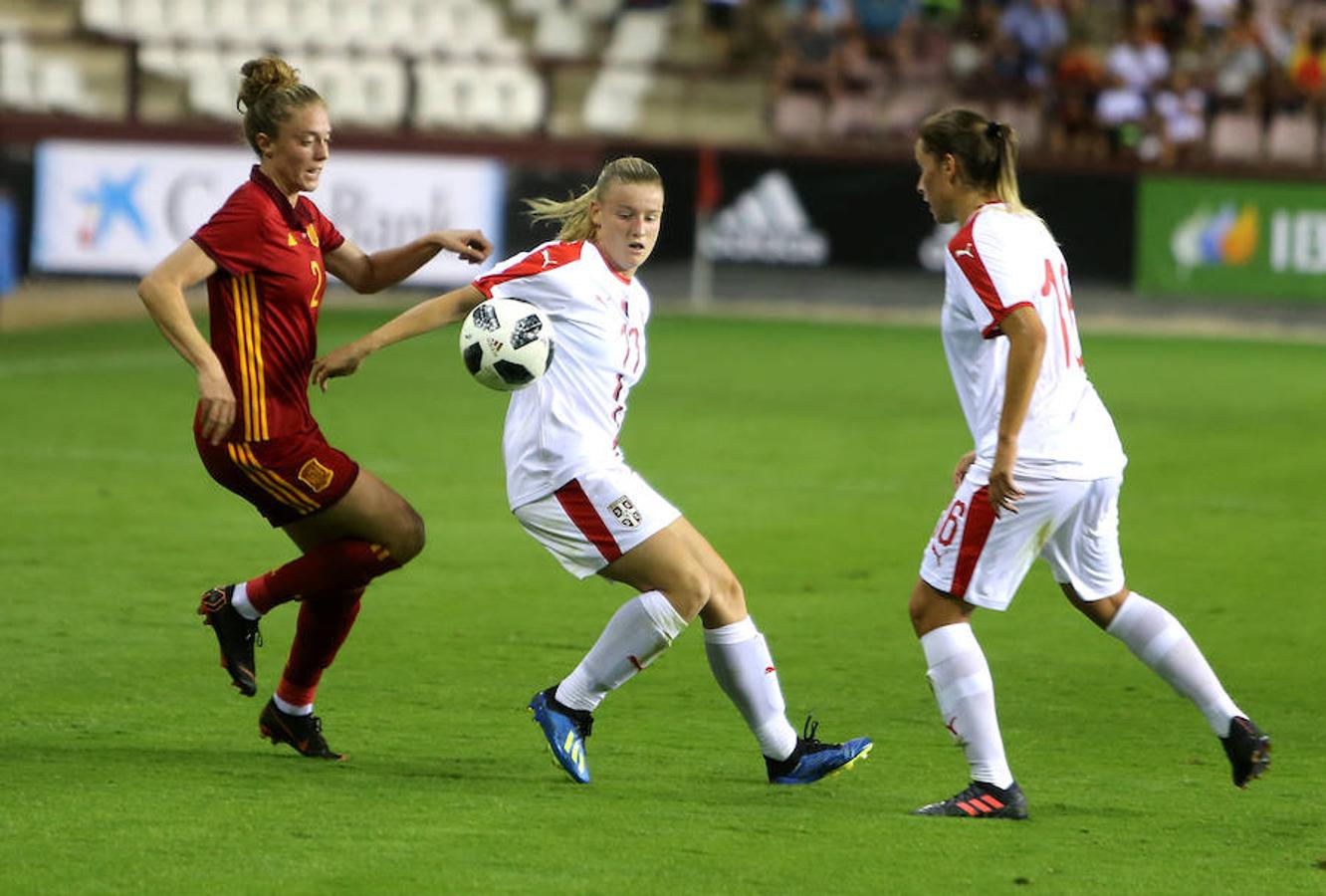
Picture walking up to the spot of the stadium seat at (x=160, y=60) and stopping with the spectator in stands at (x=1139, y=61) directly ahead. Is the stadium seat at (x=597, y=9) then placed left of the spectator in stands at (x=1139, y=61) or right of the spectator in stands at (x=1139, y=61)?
left

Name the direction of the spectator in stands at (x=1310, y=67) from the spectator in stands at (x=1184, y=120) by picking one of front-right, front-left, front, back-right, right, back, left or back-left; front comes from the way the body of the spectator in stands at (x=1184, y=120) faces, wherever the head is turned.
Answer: back-left

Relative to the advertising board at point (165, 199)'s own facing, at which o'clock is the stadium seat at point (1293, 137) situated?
The stadium seat is roughly at 9 o'clock from the advertising board.

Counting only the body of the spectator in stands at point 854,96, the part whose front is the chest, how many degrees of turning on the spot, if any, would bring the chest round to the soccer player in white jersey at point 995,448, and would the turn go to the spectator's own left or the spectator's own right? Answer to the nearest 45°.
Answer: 0° — they already face them

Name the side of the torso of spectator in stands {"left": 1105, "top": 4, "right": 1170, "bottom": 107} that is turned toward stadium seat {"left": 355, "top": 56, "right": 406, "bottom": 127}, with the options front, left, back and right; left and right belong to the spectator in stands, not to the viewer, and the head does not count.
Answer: right

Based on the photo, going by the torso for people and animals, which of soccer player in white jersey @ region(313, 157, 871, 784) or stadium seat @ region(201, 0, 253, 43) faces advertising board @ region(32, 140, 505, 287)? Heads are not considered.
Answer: the stadium seat

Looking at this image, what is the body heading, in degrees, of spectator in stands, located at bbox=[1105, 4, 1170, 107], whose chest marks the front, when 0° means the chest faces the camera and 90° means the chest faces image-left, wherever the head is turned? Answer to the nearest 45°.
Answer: approximately 0°

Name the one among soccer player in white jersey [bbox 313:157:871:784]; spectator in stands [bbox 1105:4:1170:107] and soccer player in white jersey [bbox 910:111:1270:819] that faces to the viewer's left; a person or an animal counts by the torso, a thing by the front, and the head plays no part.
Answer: soccer player in white jersey [bbox 910:111:1270:819]

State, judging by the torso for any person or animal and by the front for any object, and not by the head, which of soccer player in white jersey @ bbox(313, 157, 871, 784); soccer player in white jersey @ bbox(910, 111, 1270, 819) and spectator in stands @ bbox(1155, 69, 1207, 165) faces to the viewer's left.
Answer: soccer player in white jersey @ bbox(910, 111, 1270, 819)

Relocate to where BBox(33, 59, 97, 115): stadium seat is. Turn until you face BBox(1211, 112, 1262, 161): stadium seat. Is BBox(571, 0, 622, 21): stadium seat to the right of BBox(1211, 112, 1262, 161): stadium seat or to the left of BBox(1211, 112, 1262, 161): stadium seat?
left

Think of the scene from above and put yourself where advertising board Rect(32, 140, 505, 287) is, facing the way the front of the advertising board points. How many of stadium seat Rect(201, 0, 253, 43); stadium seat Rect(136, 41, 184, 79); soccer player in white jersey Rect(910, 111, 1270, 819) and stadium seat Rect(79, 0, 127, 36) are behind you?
3

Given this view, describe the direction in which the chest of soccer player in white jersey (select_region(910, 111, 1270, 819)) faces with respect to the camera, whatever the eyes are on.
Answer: to the viewer's left

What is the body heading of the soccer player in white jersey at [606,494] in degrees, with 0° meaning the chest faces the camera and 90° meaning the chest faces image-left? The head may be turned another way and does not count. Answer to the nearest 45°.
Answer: approximately 315°
